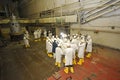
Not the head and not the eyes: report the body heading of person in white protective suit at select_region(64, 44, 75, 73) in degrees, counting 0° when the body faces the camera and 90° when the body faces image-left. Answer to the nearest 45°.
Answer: approximately 180°
